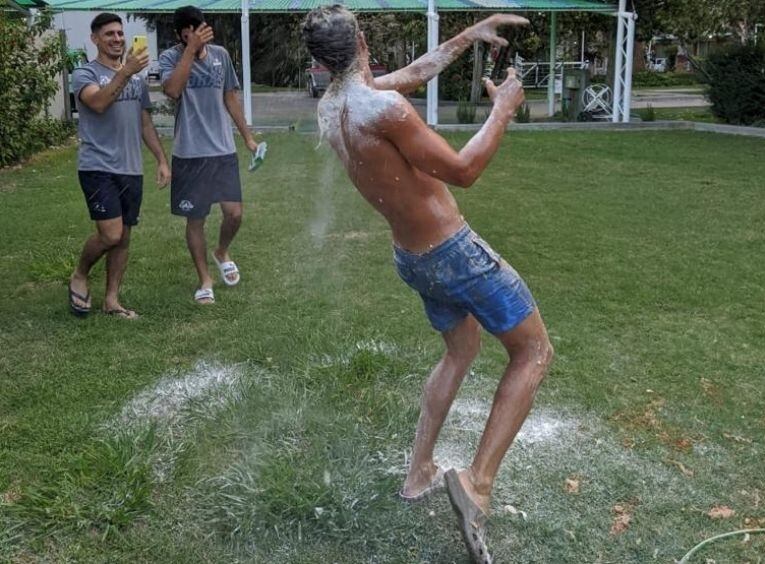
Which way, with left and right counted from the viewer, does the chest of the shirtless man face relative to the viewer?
facing away from the viewer and to the right of the viewer

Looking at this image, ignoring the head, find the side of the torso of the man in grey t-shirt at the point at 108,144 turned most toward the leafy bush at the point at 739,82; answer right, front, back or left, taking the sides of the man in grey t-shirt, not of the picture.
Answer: left

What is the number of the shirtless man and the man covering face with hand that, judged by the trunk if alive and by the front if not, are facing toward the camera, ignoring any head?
1

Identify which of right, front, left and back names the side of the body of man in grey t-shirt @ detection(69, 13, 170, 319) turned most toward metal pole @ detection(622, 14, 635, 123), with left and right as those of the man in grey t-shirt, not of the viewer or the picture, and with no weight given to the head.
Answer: left

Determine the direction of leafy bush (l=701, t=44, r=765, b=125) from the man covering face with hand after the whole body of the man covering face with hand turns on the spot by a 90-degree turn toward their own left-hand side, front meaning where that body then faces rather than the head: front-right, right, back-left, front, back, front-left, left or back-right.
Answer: front-left

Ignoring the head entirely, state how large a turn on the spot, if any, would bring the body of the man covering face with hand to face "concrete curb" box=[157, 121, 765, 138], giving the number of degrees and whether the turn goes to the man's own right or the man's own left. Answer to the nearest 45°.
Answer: approximately 135° to the man's own left

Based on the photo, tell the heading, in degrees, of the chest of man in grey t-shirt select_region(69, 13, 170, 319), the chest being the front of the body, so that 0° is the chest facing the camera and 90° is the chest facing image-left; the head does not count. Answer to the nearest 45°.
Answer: approximately 315°

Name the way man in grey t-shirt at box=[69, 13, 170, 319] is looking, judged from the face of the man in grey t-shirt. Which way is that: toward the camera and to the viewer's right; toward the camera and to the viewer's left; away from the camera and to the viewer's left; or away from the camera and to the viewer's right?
toward the camera and to the viewer's right

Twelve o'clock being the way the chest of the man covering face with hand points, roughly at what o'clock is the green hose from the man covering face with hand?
The green hose is roughly at 11 o'clock from the man covering face with hand.
